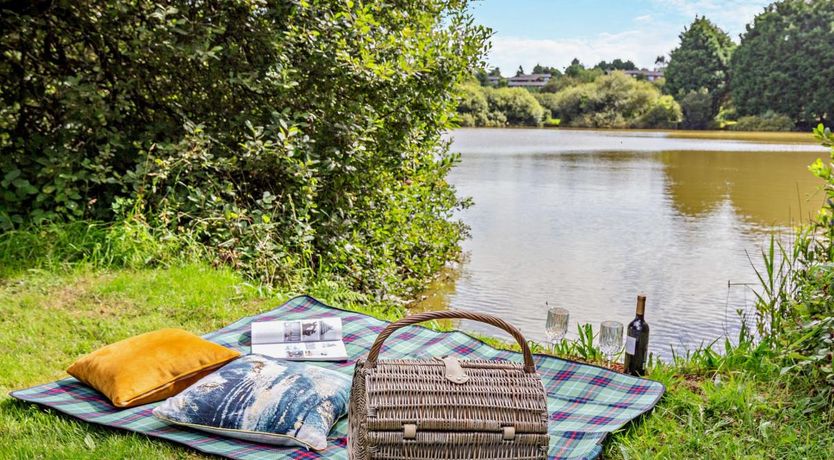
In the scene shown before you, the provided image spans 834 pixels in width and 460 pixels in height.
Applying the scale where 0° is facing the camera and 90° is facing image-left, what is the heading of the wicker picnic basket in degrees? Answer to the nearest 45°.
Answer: approximately 0°

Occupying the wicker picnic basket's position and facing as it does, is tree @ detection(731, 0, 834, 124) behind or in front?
behind

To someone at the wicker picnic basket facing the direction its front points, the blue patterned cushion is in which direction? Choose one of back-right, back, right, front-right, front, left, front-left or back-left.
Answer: back-right

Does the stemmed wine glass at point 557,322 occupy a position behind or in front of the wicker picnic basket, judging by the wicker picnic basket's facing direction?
behind

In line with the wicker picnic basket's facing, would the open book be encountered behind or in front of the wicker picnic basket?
behind

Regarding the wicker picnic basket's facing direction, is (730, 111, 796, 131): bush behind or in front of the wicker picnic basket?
behind

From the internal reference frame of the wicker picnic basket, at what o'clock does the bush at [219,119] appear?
The bush is roughly at 5 o'clock from the wicker picnic basket.

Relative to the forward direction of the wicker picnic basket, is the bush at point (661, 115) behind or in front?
behind
